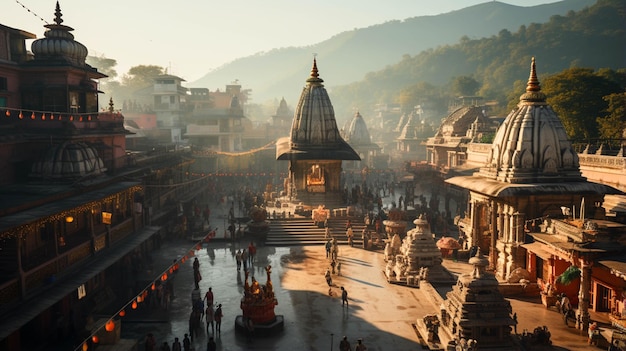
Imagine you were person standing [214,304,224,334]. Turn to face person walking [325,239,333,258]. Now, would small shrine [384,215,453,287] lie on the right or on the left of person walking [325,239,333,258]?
right

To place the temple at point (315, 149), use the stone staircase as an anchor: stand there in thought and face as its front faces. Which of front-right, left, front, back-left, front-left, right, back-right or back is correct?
back

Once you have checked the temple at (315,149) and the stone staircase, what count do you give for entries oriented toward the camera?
2

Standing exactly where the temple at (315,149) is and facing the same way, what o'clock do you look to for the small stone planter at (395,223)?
The small stone planter is roughly at 11 o'clock from the temple.

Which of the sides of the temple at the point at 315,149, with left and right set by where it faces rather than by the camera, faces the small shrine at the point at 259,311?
front

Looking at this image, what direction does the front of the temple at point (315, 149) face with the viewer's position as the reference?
facing the viewer

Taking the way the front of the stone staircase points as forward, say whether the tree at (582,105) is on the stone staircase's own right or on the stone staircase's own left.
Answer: on the stone staircase's own left

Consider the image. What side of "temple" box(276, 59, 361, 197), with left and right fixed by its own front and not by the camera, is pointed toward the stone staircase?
front

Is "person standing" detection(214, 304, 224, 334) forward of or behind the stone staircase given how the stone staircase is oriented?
forward

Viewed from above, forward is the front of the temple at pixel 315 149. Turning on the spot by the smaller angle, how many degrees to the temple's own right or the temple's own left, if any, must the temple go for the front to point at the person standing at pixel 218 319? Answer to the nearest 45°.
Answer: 0° — it already faces them

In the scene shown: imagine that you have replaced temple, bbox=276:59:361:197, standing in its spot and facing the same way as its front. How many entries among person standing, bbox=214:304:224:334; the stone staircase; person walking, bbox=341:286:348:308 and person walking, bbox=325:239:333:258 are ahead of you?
4
